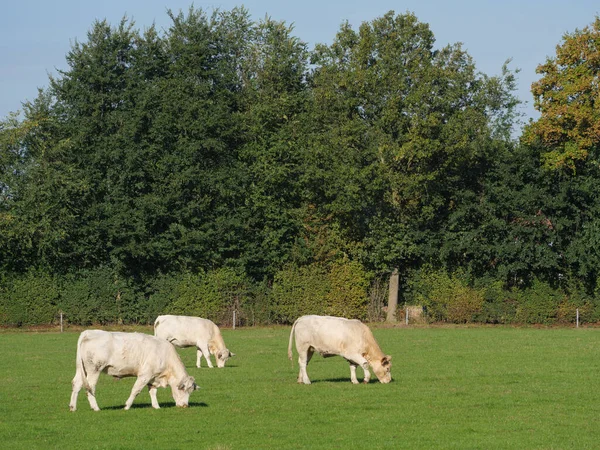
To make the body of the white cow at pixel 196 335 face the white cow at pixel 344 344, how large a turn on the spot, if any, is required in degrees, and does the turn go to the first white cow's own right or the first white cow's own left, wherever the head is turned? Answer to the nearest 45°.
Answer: approximately 45° to the first white cow's own right

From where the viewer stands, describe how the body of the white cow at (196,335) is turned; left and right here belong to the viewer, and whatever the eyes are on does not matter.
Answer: facing to the right of the viewer

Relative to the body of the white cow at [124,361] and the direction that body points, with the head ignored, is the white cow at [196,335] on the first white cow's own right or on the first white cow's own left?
on the first white cow's own left

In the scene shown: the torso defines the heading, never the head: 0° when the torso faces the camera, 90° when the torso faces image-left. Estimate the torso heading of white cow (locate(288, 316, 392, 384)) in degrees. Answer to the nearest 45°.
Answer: approximately 270°

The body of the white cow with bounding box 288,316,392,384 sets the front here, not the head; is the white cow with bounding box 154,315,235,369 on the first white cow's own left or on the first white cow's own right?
on the first white cow's own left

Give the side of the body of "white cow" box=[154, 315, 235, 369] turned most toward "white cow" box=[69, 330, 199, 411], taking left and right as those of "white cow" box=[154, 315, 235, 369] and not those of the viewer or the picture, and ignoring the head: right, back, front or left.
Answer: right

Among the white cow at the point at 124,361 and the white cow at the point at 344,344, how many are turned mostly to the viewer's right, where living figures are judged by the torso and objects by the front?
2

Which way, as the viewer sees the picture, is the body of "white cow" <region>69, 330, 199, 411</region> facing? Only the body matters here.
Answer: to the viewer's right
